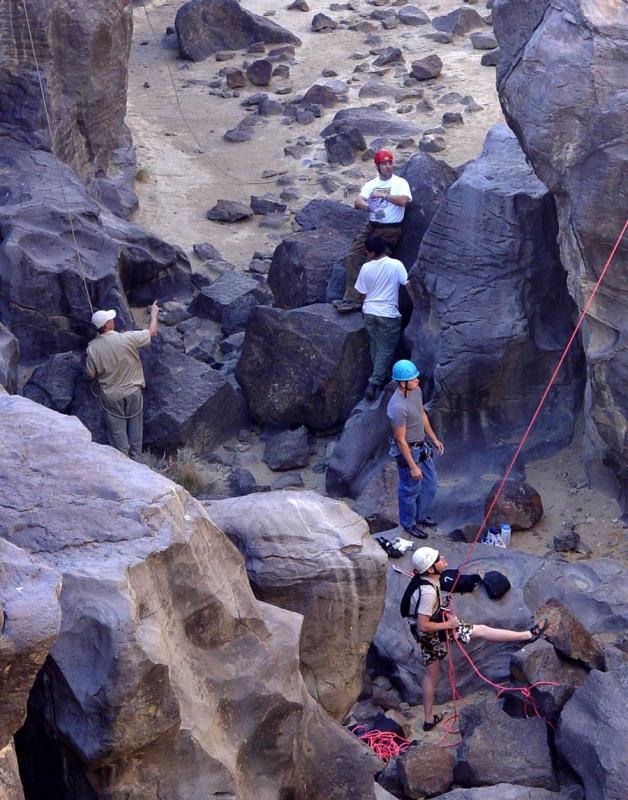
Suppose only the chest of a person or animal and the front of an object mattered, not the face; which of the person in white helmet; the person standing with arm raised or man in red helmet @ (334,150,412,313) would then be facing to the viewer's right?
the person in white helmet

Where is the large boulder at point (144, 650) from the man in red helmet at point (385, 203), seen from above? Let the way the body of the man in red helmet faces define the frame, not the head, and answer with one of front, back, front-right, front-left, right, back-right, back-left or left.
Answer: front

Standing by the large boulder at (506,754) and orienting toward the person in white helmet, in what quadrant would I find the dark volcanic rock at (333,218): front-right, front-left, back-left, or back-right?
front-right

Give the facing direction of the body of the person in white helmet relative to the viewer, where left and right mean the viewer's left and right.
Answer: facing to the right of the viewer

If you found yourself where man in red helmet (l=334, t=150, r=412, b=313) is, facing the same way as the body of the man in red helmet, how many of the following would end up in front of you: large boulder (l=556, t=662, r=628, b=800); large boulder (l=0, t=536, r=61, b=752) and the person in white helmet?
3

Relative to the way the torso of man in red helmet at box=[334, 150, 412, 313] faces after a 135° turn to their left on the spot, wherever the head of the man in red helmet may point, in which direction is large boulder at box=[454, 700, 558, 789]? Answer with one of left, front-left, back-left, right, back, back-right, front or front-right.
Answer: back-right

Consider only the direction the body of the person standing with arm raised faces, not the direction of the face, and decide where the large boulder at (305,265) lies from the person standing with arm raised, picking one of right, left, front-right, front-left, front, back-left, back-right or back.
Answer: front-right

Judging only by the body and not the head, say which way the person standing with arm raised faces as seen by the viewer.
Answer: away from the camera

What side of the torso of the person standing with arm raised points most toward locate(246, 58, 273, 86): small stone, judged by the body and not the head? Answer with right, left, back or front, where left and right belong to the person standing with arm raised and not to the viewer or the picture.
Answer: front

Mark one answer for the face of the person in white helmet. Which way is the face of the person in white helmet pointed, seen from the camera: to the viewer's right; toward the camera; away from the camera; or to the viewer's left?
to the viewer's right

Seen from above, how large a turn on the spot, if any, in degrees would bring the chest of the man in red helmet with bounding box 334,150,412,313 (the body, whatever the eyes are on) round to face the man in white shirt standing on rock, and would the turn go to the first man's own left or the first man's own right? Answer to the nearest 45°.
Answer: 0° — they already face them

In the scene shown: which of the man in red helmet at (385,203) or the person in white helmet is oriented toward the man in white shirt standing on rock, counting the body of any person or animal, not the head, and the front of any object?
the man in red helmet

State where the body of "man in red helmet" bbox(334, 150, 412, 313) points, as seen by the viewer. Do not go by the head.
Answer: toward the camera

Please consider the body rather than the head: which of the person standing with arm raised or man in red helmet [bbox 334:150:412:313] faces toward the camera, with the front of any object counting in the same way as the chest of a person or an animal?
the man in red helmet

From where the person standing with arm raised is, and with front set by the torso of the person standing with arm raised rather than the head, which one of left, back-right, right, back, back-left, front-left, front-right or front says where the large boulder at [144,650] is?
back

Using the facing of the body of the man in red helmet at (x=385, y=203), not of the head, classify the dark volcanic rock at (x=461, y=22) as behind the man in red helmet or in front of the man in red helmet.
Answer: behind
